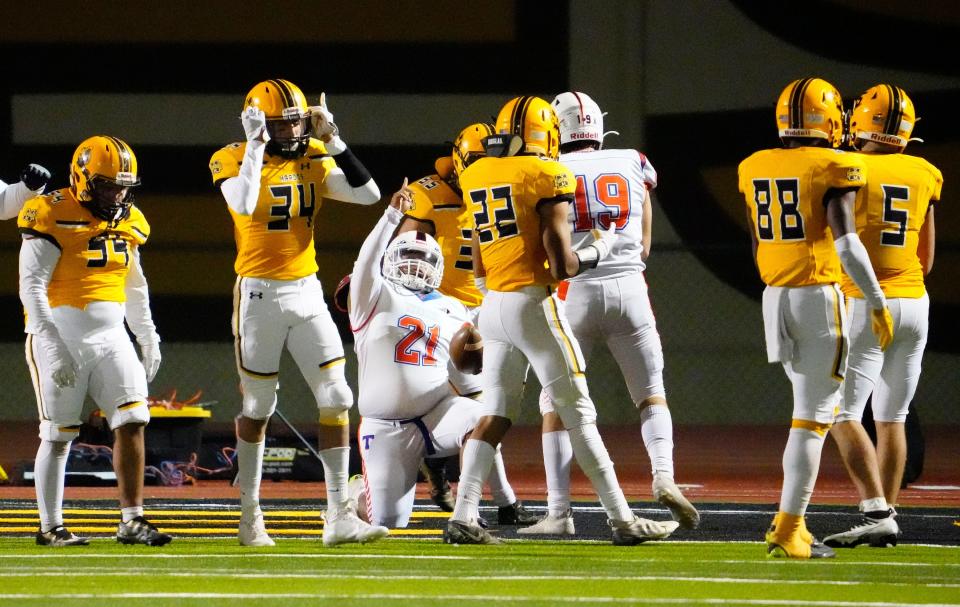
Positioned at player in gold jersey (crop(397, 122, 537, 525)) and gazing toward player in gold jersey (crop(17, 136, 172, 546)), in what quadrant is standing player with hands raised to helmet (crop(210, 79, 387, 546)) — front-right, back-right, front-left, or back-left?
front-left

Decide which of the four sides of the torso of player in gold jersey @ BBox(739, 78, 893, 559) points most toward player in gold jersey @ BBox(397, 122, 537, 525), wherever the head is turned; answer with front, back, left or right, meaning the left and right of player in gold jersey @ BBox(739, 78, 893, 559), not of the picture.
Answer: left

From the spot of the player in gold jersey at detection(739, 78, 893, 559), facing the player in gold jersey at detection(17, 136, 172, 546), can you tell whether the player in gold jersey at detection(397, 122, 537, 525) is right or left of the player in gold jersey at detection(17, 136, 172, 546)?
right

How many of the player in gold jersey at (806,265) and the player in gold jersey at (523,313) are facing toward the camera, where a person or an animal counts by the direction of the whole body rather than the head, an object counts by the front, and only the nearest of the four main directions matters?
0

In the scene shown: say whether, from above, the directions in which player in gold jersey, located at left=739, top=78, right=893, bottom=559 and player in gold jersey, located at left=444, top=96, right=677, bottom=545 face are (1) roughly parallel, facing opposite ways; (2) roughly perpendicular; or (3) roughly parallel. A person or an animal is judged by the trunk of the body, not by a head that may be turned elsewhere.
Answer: roughly parallel

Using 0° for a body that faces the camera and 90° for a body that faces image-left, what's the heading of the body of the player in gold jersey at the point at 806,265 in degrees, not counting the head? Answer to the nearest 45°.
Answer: approximately 225°

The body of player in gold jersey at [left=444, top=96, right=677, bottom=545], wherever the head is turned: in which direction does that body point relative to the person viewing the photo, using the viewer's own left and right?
facing away from the viewer and to the right of the viewer

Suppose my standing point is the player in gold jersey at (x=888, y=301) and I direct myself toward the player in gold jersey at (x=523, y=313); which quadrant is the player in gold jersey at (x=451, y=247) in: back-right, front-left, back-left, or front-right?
front-right

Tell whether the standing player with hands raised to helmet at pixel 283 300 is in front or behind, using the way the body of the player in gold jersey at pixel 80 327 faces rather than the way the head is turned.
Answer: in front

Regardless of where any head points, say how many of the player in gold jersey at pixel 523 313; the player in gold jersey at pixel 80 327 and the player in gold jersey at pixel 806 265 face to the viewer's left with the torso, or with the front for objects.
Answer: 0

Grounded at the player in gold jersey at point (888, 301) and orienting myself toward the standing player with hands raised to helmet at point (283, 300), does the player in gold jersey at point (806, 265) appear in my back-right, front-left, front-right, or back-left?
front-left

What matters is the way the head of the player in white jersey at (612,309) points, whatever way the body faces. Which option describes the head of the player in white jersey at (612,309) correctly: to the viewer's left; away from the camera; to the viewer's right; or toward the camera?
away from the camera
